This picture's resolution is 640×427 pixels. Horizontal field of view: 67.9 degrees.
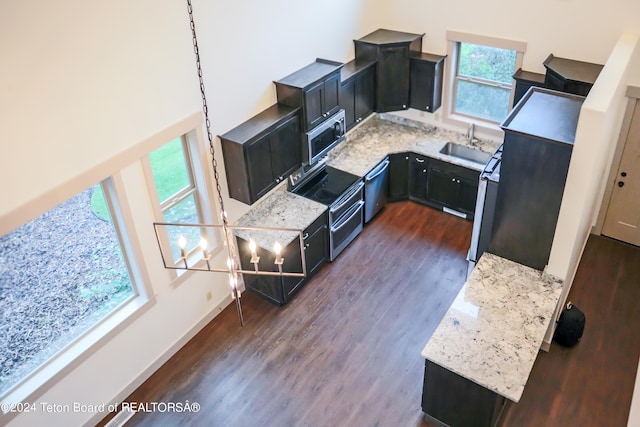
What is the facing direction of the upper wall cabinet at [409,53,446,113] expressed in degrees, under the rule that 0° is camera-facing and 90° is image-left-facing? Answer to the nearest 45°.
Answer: approximately 45°

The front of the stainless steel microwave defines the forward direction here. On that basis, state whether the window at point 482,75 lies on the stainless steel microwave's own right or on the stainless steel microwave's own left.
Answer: on the stainless steel microwave's own left

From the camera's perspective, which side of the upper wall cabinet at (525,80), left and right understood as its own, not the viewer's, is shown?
front

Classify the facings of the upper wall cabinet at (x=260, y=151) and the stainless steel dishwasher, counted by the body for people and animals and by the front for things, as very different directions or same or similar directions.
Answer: same or similar directions

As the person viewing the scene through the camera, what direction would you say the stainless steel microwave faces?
facing the viewer and to the right of the viewer

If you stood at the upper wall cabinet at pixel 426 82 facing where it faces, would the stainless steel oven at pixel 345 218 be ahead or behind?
ahead

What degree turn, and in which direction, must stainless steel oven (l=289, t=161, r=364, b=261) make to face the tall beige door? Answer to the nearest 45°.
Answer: approximately 45° to its left

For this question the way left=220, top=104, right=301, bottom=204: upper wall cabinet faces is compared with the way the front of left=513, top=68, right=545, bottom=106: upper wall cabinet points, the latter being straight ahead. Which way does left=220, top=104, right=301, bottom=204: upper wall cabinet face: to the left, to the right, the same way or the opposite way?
to the left

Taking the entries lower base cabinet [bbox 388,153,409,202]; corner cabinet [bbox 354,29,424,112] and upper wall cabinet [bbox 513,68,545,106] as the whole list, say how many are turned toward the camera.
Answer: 3

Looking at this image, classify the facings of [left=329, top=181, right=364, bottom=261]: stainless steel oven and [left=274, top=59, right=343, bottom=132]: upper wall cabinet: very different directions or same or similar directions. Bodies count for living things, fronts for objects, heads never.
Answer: same or similar directions

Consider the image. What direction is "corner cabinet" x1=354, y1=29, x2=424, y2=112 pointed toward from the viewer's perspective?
toward the camera

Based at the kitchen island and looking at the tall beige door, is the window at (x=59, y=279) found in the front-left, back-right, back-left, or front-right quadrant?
back-left
